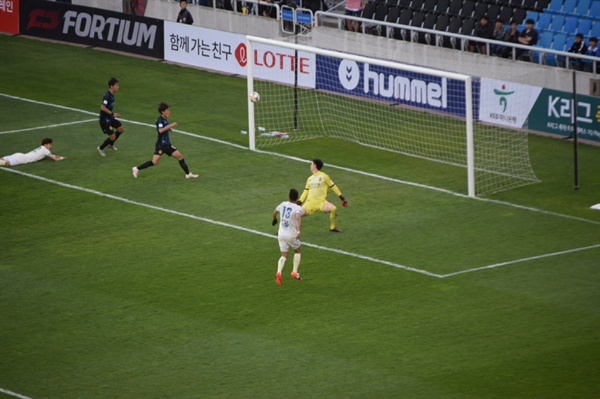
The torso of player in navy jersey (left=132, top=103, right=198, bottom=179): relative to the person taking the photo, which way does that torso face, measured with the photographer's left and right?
facing to the right of the viewer

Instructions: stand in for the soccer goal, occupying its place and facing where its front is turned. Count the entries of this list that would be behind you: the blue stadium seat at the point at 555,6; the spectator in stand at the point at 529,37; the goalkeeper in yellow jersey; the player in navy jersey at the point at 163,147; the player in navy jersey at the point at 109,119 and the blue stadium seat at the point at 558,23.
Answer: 3

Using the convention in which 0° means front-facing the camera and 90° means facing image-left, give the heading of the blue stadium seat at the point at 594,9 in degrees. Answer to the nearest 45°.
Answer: approximately 45°

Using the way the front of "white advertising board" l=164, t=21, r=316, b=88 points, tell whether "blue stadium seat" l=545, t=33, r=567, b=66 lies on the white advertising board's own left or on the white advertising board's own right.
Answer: on the white advertising board's own left

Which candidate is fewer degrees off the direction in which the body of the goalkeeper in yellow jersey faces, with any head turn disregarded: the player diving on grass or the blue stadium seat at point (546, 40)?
the player diving on grass

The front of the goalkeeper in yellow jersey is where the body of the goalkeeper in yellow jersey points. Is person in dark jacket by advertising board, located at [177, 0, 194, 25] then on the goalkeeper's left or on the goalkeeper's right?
on the goalkeeper's right

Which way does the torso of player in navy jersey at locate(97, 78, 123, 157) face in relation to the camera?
to the viewer's right

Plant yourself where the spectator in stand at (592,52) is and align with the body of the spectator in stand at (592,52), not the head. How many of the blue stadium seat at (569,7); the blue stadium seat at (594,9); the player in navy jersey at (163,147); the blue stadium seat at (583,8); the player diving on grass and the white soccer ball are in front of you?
3

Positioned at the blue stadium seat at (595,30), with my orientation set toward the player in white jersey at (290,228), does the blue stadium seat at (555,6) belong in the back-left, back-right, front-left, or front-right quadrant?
back-right
